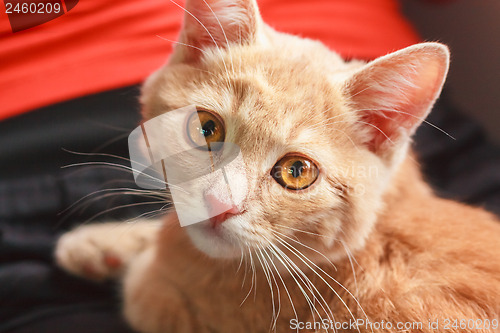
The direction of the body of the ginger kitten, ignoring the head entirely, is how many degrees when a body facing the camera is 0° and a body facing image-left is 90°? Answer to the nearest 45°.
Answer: approximately 45°
